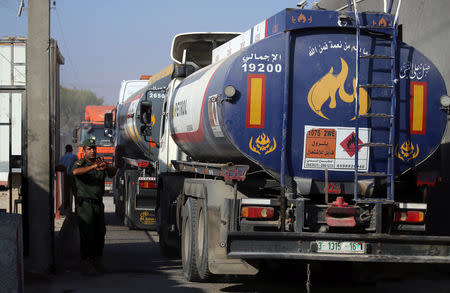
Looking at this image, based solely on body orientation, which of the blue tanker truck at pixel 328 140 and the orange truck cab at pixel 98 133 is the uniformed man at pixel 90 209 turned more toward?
the blue tanker truck

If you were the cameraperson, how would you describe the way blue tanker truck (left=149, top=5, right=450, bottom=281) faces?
facing away from the viewer and to the left of the viewer

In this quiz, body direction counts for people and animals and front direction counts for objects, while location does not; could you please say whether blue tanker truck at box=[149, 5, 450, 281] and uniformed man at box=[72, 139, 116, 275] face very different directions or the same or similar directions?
very different directions

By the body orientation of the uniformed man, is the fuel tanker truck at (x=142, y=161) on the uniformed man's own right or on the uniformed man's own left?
on the uniformed man's own left

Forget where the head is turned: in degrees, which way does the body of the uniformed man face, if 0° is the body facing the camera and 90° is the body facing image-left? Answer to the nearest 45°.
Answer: approximately 315°

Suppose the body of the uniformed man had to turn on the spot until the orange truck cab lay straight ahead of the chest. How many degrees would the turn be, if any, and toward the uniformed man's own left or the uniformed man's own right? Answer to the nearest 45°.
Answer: approximately 135° to the uniformed man's own left
